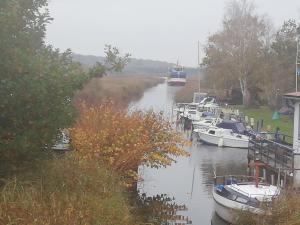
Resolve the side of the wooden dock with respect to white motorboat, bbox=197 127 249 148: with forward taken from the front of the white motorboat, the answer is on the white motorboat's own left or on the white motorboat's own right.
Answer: on the white motorboat's own left

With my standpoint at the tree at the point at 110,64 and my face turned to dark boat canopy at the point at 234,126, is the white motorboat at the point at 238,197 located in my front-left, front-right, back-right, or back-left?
front-right

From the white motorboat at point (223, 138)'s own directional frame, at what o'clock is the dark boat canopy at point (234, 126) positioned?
The dark boat canopy is roughly at 4 o'clock from the white motorboat.

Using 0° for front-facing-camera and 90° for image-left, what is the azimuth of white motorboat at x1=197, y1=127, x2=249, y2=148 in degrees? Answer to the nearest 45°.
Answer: approximately 90°

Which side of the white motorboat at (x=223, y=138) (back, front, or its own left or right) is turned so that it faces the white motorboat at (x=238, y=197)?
left

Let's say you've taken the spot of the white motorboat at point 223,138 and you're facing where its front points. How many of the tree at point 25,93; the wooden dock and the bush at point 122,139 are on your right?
0

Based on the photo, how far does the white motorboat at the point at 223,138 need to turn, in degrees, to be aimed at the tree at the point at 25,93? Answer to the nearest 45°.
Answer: approximately 90° to its left
